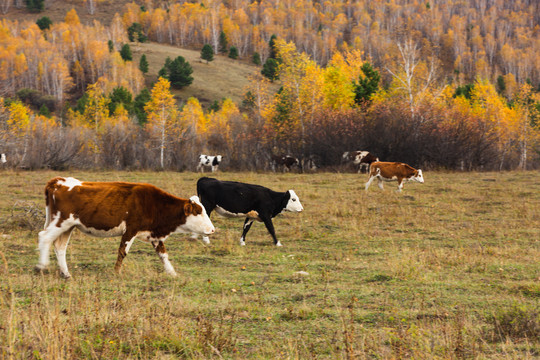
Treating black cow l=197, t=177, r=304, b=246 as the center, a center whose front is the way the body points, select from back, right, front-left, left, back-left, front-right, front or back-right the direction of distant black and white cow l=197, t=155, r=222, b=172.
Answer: left

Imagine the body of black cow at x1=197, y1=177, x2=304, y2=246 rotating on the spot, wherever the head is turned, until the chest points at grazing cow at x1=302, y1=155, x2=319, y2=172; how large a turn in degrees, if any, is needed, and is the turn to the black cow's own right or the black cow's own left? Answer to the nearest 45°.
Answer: approximately 90° to the black cow's own left

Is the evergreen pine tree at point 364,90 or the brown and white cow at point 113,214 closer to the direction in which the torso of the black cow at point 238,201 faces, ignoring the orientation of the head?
the evergreen pine tree

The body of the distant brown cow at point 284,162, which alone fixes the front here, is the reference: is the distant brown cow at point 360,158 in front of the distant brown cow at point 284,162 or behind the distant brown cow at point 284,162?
in front

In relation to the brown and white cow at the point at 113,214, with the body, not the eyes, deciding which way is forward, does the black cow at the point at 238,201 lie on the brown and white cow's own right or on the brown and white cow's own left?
on the brown and white cow's own left

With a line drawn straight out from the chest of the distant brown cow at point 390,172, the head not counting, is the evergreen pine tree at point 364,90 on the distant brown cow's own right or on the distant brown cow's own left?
on the distant brown cow's own left

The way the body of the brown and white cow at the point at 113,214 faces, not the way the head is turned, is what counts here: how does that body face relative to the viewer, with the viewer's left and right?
facing to the right of the viewer

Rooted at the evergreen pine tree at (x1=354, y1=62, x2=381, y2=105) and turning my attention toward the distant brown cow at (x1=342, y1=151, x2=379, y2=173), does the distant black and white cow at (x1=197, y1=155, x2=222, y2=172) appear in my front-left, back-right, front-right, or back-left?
front-right

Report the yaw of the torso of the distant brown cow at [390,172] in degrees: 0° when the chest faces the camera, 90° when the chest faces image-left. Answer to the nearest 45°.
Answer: approximately 270°

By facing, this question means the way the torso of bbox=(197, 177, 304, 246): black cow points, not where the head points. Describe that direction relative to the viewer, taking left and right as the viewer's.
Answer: facing to the right of the viewer

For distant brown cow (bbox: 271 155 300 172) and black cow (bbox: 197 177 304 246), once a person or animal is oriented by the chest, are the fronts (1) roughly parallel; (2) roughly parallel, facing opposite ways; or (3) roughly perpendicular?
roughly parallel

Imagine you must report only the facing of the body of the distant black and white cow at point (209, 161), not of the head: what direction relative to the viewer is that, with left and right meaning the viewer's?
facing to the right of the viewer

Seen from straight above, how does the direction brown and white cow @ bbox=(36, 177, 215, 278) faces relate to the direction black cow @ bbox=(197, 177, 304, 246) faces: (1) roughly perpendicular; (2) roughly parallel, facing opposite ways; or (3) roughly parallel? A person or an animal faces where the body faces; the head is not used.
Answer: roughly parallel

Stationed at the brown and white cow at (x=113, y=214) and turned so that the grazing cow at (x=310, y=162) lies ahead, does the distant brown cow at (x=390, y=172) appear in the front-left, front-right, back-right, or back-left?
front-right
